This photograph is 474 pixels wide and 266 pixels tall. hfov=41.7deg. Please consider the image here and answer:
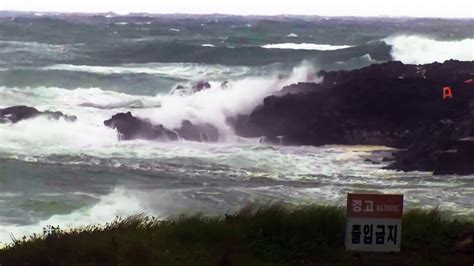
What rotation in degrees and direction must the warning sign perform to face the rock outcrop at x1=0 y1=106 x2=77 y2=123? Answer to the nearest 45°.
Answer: approximately 135° to its right

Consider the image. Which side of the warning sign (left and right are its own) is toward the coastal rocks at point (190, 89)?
back

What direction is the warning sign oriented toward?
toward the camera

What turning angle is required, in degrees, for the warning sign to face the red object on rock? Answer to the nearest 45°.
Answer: approximately 180°

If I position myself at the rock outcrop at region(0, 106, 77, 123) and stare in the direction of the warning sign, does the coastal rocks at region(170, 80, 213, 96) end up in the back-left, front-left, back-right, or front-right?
back-left

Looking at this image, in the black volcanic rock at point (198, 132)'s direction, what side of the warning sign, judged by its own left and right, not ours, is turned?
back

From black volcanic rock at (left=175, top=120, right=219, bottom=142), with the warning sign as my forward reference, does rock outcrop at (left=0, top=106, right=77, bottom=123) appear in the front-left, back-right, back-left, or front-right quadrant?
back-right

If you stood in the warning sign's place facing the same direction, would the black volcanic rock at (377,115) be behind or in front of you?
behind

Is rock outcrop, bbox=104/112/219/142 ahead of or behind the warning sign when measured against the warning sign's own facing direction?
behind
